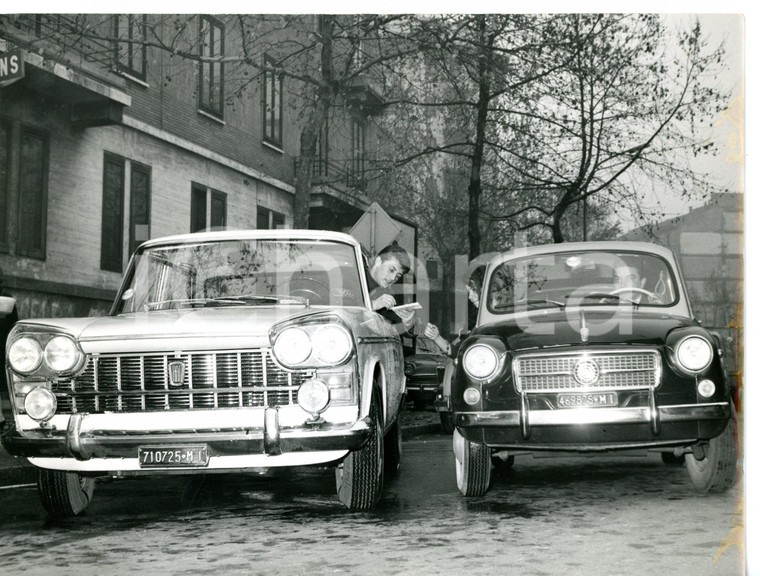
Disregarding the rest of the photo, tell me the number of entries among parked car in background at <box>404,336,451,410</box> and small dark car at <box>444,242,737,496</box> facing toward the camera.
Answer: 2

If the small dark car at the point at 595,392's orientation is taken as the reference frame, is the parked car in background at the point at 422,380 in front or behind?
behind

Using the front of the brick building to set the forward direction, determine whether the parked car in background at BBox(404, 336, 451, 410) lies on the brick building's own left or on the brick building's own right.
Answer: on the brick building's own left

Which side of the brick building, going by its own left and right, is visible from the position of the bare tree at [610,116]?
front

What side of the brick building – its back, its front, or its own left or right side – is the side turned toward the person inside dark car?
front

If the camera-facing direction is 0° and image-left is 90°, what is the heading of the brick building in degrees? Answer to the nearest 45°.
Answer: approximately 315°

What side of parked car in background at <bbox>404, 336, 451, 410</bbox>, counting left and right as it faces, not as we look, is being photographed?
front

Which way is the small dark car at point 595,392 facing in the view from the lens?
facing the viewer
